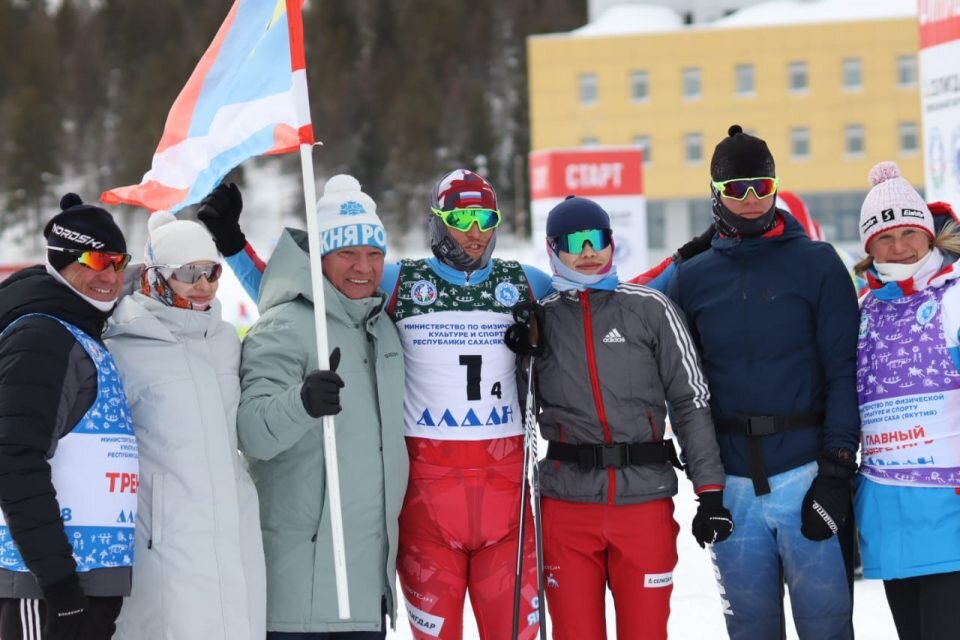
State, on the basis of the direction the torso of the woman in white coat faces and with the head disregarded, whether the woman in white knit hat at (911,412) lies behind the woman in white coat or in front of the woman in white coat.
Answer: in front

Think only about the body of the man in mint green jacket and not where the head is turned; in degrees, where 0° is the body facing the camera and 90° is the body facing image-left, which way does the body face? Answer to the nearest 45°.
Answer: approximately 315°

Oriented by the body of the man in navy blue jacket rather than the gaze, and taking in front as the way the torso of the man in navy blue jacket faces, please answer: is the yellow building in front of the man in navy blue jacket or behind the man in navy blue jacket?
behind

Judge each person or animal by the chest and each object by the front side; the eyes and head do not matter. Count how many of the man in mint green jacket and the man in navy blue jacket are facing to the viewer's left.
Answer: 0

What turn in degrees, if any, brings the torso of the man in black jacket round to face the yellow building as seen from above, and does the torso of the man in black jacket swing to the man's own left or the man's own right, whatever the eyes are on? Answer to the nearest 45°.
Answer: approximately 90° to the man's own left

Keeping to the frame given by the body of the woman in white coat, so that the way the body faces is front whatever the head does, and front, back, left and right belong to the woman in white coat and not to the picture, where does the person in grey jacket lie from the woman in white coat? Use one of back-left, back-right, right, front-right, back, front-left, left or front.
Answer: front-left

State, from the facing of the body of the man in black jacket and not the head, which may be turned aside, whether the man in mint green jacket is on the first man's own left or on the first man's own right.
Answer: on the first man's own left

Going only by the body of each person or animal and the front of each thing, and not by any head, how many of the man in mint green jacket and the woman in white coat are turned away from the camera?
0

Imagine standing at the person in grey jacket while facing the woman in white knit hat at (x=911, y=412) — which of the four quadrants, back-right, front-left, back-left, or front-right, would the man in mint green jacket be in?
back-right

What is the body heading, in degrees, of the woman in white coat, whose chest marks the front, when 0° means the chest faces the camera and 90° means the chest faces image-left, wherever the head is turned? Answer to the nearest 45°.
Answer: approximately 315°
